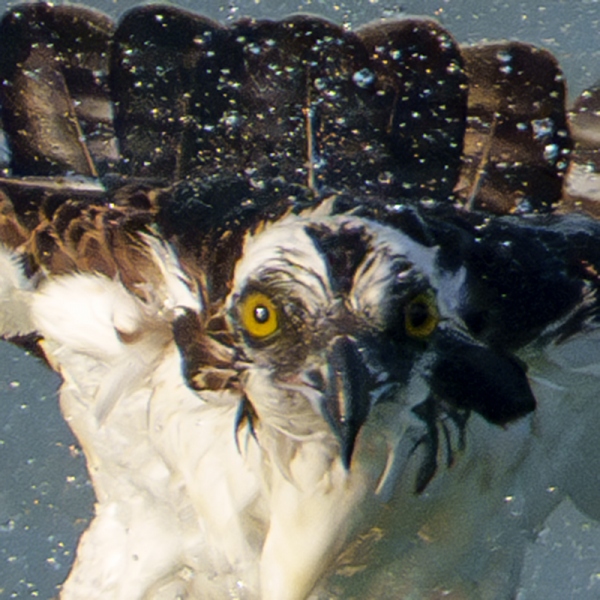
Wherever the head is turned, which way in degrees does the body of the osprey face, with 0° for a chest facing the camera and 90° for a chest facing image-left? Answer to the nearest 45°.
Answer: approximately 0°
